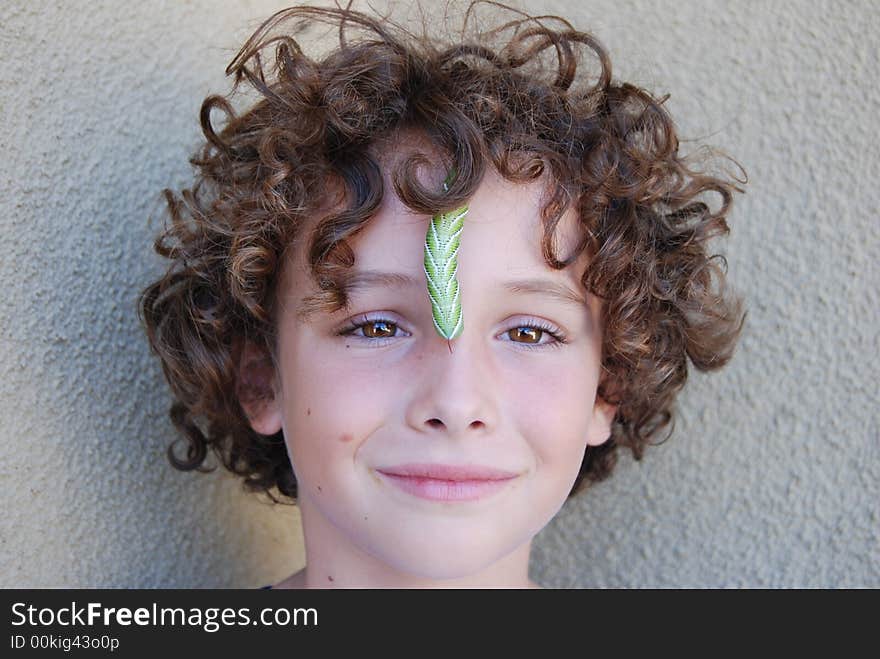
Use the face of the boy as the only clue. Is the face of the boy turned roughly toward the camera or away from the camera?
toward the camera

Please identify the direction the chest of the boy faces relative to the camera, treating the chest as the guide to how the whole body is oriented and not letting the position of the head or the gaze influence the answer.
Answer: toward the camera
